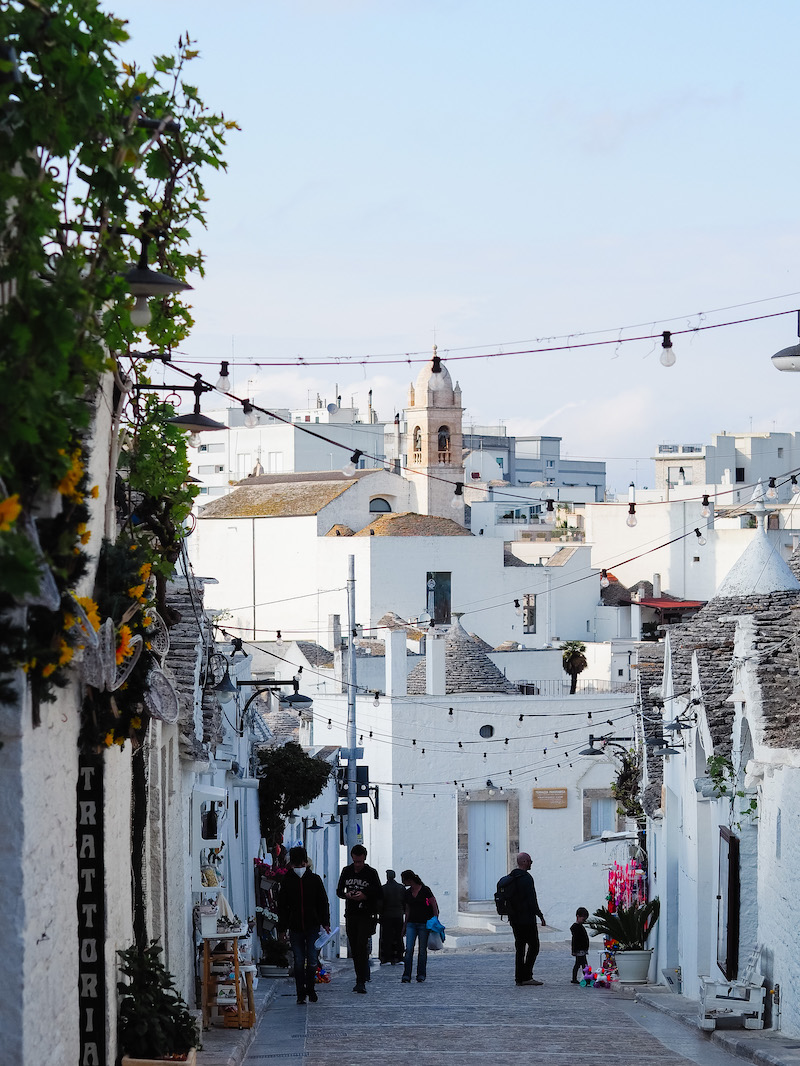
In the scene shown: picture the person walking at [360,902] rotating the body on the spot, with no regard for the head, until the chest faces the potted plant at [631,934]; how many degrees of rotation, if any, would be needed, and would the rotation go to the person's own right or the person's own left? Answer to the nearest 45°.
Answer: approximately 135° to the person's own left

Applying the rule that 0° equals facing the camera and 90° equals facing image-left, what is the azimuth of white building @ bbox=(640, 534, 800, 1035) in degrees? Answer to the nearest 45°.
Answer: approximately 90°

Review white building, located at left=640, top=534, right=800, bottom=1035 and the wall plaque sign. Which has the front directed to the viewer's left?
the white building

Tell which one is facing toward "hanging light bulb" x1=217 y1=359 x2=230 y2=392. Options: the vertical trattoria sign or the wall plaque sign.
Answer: the wall plaque sign

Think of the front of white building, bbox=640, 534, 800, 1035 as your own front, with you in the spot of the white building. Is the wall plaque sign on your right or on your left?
on your right

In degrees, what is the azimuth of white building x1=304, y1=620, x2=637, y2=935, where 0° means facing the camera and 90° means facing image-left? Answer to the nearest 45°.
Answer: approximately 0°
